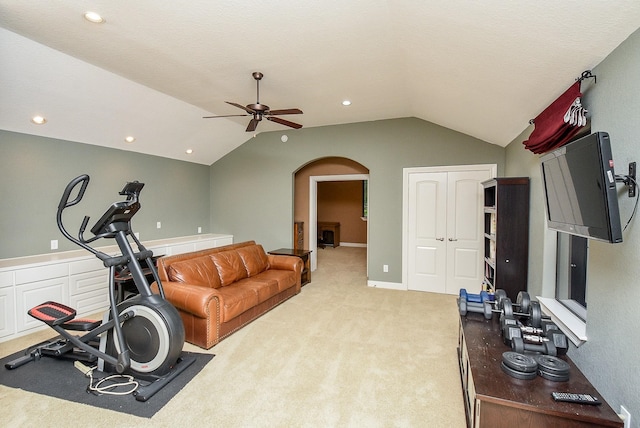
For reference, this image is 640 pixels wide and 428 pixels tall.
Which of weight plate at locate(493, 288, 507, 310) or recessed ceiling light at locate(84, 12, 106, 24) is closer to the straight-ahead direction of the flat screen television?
the recessed ceiling light

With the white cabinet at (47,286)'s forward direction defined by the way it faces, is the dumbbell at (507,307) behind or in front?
in front

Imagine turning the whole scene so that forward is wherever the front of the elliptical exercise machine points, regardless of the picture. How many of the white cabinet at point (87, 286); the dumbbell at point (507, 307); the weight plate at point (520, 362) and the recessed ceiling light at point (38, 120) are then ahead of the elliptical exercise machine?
2

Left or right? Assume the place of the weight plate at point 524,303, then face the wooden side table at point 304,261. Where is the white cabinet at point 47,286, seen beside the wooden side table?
left

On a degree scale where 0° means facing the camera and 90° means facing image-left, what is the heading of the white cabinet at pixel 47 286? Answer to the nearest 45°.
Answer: approximately 315°

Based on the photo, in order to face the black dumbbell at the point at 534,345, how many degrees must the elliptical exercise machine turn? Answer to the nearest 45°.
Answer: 0° — it already faces it

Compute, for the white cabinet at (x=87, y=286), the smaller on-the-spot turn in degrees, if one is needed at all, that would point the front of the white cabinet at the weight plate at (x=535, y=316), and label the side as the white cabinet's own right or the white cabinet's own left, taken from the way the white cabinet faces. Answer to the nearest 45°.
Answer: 0° — it already faces it

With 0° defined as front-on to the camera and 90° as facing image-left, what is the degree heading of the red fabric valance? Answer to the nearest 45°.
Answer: approximately 45°

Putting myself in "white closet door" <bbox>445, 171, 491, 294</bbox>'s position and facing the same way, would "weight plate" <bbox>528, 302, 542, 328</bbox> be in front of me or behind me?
in front

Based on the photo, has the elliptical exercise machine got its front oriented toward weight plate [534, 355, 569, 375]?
yes

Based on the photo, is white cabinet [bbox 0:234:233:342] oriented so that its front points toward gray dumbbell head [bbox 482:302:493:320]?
yes
